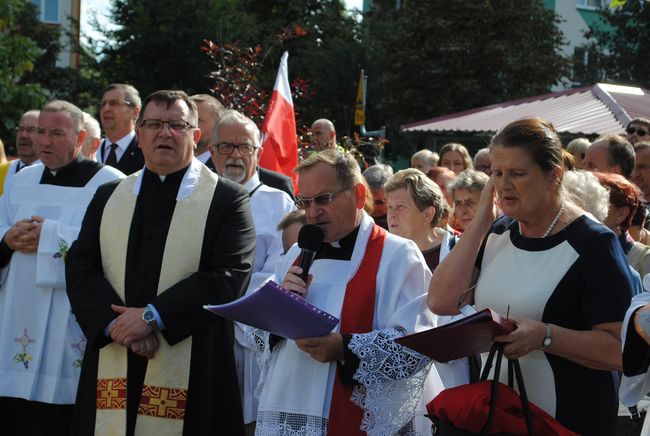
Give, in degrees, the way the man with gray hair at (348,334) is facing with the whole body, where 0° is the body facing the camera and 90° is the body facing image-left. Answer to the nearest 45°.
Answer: approximately 45°

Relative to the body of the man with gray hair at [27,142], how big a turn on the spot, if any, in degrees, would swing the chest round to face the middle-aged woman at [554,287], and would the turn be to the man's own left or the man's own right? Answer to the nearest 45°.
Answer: approximately 45° to the man's own left

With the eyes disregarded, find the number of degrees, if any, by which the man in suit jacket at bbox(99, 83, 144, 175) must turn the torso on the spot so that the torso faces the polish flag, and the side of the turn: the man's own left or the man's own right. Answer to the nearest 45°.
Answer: approximately 135° to the man's own left

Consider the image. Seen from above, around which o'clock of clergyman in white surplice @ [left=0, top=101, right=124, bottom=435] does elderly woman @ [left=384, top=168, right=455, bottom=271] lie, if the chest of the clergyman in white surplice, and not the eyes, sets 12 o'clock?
The elderly woman is roughly at 8 o'clock from the clergyman in white surplice.

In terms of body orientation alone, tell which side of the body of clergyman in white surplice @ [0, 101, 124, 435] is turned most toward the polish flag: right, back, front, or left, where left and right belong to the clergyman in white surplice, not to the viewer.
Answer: back

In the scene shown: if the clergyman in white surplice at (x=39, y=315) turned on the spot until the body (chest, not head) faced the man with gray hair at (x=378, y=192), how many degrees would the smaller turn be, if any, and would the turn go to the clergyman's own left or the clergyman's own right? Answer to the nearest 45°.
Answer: approximately 135° to the clergyman's own left

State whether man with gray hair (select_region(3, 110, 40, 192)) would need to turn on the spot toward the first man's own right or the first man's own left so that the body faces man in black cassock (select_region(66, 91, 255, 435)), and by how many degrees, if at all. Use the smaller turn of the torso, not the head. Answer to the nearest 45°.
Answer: approximately 45° to the first man's own left

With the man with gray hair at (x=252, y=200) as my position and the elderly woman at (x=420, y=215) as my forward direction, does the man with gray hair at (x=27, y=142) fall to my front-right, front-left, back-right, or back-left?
back-left

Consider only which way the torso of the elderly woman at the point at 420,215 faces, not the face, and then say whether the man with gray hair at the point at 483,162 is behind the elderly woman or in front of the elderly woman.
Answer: behind

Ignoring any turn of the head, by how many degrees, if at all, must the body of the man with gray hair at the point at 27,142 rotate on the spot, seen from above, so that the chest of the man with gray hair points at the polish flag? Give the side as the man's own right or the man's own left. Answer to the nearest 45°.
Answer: approximately 90° to the man's own left

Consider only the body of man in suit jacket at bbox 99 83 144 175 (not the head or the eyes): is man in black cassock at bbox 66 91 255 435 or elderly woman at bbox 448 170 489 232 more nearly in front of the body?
the man in black cassock
